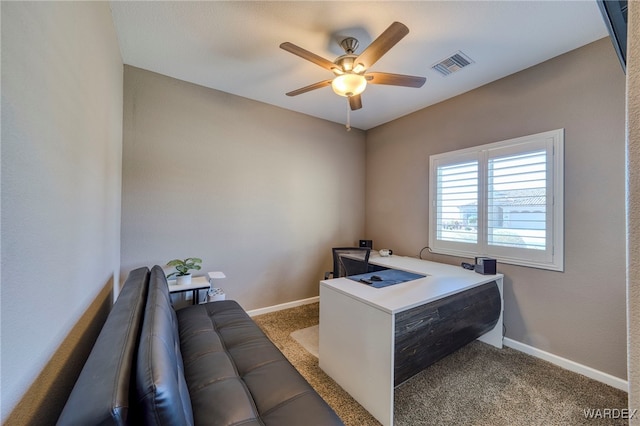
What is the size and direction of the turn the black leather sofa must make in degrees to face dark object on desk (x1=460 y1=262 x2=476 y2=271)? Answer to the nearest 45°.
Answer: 0° — it already faces it

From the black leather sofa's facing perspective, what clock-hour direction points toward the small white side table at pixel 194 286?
The small white side table is roughly at 9 o'clock from the black leather sofa.

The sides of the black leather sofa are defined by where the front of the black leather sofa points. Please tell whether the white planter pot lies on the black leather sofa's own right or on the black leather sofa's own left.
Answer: on the black leather sofa's own left

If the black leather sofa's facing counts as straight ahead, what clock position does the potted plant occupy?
The potted plant is roughly at 9 o'clock from the black leather sofa.

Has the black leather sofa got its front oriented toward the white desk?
yes

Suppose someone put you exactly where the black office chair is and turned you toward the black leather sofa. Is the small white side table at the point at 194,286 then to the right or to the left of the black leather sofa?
right

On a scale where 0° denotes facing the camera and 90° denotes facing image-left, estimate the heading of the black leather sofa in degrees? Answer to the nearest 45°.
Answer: approximately 270°

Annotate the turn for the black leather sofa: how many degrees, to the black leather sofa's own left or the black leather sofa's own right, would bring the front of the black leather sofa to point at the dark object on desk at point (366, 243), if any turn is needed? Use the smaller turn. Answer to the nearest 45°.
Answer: approximately 45° to the black leather sofa's own left
